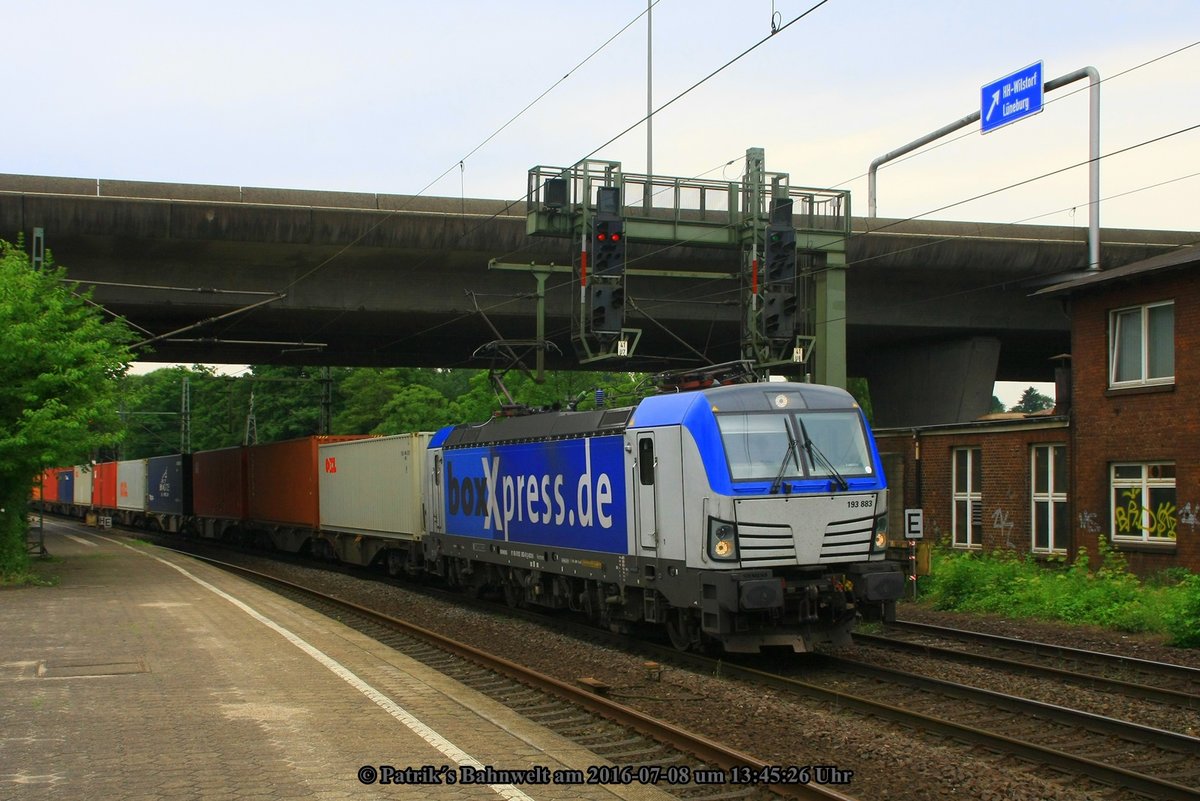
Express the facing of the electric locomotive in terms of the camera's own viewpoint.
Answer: facing the viewer and to the right of the viewer

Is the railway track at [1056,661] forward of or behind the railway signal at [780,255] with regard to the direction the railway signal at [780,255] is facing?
forward

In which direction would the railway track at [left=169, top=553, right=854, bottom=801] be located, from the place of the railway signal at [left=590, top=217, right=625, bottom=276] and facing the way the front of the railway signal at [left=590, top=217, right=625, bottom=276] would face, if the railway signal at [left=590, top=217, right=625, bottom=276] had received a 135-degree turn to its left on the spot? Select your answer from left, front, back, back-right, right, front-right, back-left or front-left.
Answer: back-right

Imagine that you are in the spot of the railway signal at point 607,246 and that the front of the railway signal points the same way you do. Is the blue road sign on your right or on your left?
on your left

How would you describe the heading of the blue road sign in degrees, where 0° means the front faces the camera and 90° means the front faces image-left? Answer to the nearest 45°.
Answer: approximately 45°

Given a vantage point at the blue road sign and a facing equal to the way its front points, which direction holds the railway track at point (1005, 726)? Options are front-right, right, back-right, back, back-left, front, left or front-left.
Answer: front-left

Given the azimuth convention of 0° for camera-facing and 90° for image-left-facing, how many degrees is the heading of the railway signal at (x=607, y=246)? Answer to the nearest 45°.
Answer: approximately 0°

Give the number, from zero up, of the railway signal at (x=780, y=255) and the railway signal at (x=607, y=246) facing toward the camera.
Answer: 2
